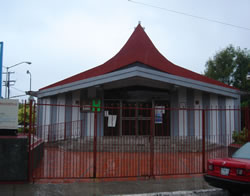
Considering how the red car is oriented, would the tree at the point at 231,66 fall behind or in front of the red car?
in front
